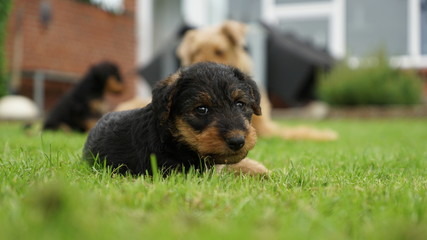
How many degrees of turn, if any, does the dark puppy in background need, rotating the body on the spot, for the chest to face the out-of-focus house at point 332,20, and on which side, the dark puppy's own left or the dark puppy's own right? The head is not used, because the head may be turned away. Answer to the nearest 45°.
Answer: approximately 45° to the dark puppy's own left

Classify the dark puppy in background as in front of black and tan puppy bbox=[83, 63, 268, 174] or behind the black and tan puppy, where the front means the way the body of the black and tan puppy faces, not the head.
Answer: behind

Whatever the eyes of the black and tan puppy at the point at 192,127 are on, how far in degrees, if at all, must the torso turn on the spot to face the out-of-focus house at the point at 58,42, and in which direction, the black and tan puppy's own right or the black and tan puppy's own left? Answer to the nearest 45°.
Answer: approximately 135° to the black and tan puppy's own left

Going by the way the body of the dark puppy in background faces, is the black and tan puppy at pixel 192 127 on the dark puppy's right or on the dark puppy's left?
on the dark puppy's right

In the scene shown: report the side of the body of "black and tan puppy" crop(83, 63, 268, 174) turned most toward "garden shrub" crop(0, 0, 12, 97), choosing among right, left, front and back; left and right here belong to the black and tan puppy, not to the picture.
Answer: back

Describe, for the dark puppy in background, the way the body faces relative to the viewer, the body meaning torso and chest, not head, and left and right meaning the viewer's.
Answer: facing to the right of the viewer

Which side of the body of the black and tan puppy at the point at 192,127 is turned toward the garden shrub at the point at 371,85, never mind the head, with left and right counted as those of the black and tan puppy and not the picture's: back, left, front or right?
left

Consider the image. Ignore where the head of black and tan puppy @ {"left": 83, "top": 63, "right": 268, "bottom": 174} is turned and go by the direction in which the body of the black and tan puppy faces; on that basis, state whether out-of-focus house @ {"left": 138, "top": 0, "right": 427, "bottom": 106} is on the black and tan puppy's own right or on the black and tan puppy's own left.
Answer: on the black and tan puppy's own left
